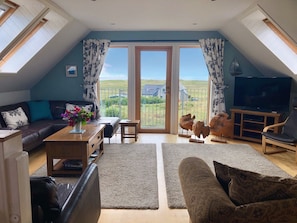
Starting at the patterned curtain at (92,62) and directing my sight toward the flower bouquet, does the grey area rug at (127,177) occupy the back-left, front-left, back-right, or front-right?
front-left

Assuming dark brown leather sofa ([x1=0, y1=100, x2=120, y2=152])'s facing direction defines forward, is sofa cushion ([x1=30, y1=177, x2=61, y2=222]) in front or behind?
in front

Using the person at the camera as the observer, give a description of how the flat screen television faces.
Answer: facing the viewer and to the left of the viewer

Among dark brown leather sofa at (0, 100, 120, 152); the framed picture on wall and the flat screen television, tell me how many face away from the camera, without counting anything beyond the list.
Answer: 0

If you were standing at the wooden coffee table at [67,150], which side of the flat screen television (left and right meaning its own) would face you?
front

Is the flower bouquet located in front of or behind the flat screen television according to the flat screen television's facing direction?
in front

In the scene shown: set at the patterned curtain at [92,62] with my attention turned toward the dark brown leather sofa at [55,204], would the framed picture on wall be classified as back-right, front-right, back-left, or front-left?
back-right

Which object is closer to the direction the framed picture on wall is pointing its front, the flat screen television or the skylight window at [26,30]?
the skylight window

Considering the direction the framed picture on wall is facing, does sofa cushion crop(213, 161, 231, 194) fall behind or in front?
in front

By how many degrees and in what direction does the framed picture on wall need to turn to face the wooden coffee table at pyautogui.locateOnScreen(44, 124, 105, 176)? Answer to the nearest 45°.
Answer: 0° — it already faces it

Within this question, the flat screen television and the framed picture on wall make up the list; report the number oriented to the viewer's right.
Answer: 0

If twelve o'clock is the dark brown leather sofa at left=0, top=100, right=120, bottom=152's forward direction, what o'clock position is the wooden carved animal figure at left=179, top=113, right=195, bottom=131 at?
The wooden carved animal figure is roughly at 11 o'clock from the dark brown leather sofa.

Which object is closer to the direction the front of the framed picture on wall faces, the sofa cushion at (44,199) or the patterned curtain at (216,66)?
the sofa cushion

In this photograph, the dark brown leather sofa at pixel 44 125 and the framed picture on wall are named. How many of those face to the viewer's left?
0

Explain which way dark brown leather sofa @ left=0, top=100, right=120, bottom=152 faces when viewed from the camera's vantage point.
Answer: facing the viewer and to the right of the viewer

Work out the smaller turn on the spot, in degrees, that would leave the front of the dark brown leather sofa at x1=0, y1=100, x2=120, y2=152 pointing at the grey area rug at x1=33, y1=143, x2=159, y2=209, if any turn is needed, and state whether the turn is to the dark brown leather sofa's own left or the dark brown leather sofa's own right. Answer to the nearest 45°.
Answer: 0° — it already faces it
